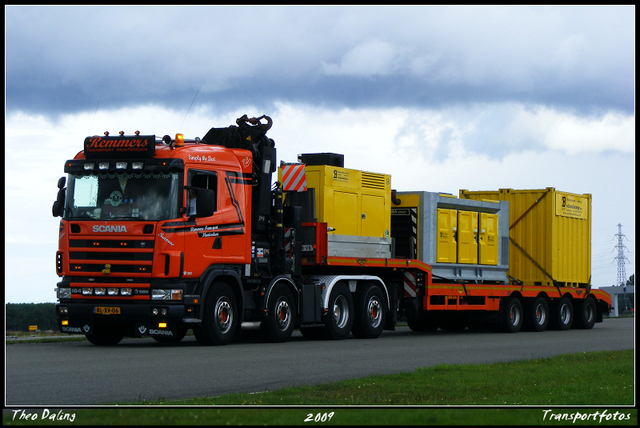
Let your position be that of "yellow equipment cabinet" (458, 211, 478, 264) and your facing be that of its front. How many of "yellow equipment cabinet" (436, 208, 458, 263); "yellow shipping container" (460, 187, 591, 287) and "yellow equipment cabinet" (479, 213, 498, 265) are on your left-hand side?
2

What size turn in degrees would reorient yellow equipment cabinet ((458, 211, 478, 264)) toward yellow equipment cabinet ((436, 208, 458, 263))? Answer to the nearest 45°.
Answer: approximately 90° to its right

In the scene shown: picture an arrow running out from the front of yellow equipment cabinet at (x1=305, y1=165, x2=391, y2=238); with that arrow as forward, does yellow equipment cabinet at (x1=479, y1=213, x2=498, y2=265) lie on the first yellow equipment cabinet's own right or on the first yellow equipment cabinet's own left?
on the first yellow equipment cabinet's own left

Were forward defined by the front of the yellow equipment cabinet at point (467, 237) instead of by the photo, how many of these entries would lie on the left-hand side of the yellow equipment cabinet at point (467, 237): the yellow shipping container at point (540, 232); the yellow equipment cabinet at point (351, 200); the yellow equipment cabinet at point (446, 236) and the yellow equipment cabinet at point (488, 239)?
2

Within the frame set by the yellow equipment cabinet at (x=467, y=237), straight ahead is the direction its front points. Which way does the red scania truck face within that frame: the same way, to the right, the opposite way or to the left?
to the right

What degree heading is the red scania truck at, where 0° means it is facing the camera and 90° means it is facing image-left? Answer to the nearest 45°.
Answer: approximately 45°

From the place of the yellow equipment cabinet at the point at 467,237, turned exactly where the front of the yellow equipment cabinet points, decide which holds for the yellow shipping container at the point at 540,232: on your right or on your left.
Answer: on your left

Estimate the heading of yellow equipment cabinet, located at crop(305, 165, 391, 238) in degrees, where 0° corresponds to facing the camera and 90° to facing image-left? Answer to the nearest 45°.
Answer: approximately 315°

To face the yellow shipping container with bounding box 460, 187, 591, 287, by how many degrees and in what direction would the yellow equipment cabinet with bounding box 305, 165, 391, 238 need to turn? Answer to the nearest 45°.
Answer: approximately 90° to its left

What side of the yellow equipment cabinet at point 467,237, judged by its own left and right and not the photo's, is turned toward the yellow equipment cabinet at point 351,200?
right
